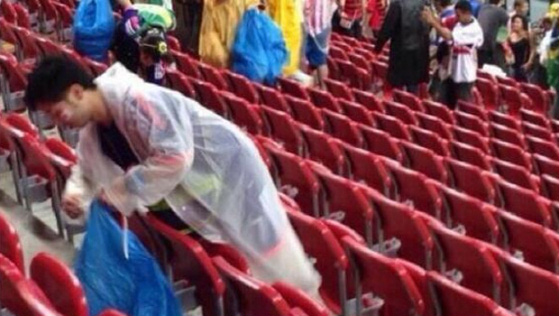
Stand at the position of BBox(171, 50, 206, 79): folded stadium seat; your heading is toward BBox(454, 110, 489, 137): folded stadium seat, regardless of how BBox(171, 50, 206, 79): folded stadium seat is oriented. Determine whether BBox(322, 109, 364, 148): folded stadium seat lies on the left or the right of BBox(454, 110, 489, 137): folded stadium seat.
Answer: right

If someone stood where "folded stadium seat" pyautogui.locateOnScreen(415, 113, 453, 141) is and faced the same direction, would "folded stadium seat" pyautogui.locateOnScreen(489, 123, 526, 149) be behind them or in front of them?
behind

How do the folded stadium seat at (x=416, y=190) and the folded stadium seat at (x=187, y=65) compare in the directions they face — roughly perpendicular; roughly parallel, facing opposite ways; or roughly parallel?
roughly parallel

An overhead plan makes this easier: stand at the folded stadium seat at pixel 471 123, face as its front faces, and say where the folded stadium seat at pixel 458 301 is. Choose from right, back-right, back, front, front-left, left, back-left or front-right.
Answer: front-left

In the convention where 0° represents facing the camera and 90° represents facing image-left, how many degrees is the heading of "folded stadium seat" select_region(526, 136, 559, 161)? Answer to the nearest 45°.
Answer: approximately 45°

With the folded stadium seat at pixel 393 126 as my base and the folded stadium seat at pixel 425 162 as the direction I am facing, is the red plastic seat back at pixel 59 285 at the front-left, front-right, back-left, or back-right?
front-right
